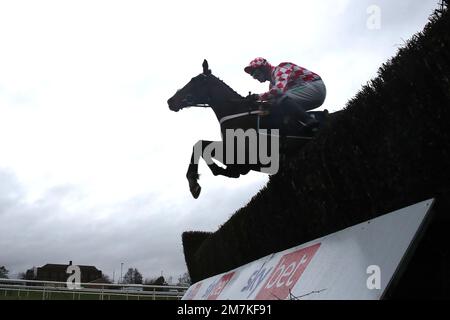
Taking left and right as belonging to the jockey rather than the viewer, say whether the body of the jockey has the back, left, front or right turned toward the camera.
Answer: left

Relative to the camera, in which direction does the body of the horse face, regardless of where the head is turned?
to the viewer's left
